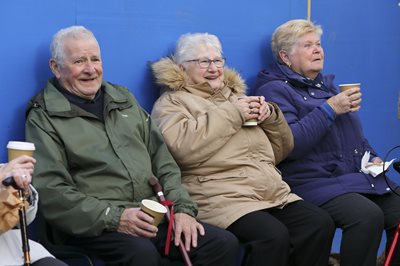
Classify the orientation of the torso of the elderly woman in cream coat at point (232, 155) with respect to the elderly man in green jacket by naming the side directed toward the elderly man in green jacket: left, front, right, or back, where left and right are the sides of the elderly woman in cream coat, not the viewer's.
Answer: right

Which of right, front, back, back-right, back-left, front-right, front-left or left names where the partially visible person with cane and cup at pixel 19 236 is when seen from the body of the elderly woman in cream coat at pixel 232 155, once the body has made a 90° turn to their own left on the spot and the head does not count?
back

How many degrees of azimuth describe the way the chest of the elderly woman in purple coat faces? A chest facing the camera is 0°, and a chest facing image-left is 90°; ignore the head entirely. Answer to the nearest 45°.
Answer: approximately 315°

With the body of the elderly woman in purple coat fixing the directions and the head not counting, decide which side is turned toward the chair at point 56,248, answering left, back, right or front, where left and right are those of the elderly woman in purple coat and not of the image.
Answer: right

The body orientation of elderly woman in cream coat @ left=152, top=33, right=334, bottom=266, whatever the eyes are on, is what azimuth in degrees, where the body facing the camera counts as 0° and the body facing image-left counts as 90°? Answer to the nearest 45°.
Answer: approximately 315°

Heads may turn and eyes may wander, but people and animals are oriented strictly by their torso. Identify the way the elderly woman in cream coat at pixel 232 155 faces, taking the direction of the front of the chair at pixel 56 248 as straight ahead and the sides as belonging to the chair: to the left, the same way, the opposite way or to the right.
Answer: the same way

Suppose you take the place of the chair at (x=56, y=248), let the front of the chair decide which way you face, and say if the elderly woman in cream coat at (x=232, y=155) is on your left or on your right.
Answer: on your left

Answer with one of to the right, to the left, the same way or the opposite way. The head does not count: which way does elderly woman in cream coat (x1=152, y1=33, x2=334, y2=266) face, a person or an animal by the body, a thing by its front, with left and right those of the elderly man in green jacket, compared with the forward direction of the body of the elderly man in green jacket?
the same way

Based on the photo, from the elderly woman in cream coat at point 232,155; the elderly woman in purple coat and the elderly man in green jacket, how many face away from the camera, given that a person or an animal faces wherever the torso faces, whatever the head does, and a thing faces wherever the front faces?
0

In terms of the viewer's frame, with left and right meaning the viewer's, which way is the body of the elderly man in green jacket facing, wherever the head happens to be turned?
facing the viewer and to the right of the viewer

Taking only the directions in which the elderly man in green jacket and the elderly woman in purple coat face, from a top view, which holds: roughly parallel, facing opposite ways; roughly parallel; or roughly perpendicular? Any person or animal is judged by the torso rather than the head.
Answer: roughly parallel

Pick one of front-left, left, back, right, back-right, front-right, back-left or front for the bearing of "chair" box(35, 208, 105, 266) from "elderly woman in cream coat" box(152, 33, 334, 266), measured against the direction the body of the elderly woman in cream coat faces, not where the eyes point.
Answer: right

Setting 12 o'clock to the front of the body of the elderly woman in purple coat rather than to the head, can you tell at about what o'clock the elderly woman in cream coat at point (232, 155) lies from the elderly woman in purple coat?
The elderly woman in cream coat is roughly at 3 o'clock from the elderly woman in purple coat.

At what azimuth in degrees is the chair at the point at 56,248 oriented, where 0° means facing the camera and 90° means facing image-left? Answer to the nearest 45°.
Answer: approximately 315°

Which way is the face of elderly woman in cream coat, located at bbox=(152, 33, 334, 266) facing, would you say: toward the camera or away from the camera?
toward the camera
